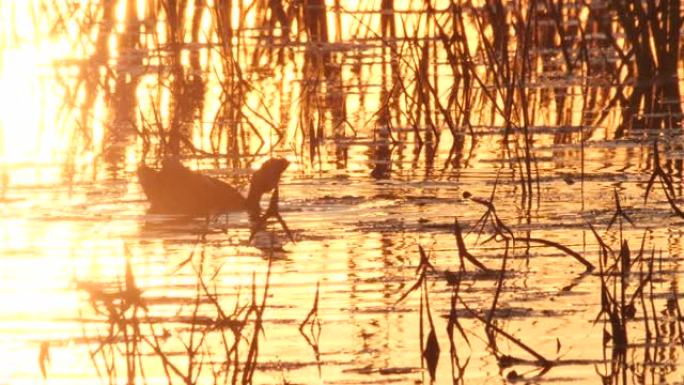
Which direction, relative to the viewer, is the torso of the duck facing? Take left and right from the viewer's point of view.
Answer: facing to the right of the viewer
